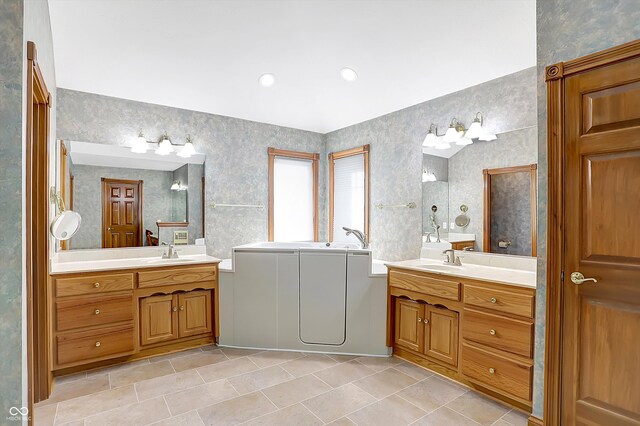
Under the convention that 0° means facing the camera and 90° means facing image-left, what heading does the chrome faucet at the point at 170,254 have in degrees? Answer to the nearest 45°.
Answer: approximately 0°

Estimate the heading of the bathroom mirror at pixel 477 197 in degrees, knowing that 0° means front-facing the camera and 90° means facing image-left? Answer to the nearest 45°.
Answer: approximately 45°

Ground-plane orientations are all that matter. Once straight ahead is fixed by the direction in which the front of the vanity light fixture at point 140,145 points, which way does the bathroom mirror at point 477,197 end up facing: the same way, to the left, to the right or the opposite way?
to the right

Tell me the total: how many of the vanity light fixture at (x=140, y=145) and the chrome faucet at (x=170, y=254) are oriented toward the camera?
2

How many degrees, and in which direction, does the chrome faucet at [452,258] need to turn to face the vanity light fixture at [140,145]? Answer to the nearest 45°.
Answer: approximately 45° to its right

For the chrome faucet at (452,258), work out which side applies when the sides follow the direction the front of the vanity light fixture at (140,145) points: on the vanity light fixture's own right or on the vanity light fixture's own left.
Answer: on the vanity light fixture's own left
